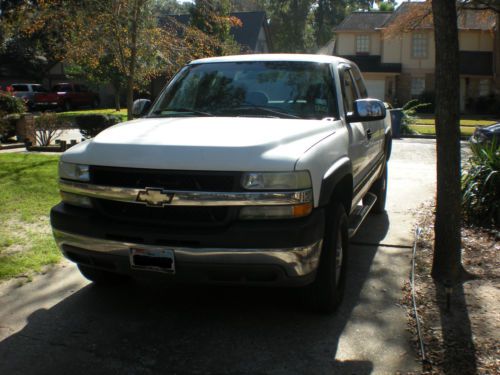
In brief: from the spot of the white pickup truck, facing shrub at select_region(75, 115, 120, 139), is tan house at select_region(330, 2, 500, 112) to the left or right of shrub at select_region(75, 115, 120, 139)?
right

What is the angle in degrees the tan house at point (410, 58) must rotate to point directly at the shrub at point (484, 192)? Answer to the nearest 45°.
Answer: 0° — it already faces it

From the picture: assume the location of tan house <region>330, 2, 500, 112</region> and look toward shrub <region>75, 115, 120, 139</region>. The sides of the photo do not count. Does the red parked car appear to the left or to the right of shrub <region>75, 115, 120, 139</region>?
right

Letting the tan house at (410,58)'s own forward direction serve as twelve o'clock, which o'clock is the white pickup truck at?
The white pickup truck is roughly at 12 o'clock from the tan house.

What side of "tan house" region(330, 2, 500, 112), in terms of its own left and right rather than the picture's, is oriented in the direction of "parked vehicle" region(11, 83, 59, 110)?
right

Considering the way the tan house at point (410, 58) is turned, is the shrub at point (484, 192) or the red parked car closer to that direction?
the shrub

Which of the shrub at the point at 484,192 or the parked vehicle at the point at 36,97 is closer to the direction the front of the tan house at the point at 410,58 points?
the shrub

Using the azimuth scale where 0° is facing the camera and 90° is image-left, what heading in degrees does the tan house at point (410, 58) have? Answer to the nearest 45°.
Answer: approximately 0°

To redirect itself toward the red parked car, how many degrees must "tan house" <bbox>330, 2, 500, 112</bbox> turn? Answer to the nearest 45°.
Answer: approximately 90° to its right

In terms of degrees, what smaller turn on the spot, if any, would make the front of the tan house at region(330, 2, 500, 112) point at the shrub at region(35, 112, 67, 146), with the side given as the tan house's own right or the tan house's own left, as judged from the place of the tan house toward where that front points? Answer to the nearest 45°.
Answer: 0° — it already faces it
